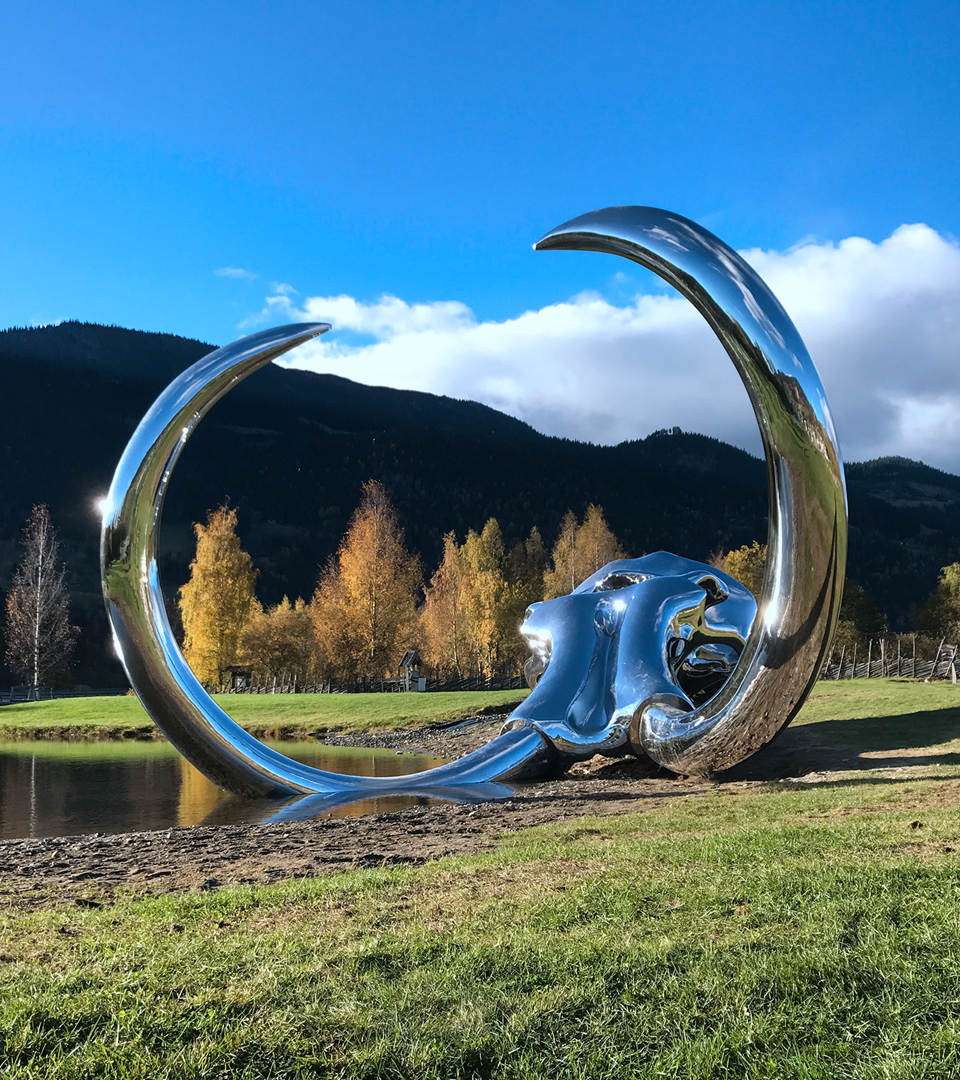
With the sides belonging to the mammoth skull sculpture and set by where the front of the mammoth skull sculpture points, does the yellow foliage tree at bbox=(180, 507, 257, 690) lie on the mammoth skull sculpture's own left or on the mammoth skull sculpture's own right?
on the mammoth skull sculpture's own right

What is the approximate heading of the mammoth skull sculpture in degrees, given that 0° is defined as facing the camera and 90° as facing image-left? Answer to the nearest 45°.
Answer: approximately 45°

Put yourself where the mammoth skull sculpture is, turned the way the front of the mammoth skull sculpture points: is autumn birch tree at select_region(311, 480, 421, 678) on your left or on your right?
on your right
